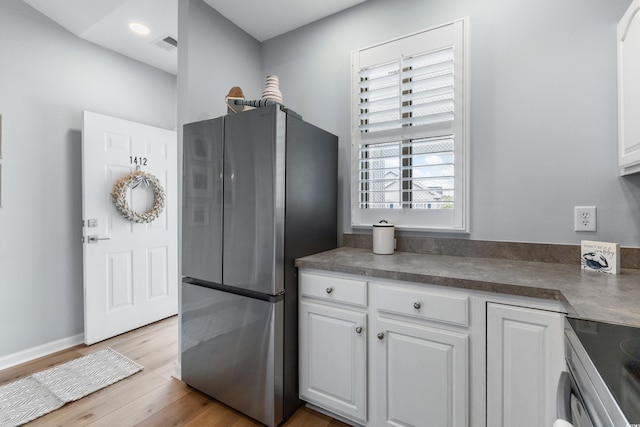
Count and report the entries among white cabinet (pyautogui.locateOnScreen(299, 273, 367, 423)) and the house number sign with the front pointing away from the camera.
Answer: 0

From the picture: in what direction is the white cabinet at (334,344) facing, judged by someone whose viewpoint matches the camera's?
facing the viewer and to the left of the viewer

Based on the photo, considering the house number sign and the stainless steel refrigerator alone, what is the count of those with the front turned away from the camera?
0

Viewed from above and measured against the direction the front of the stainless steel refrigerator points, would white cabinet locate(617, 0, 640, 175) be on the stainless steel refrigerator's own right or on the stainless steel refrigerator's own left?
on the stainless steel refrigerator's own left

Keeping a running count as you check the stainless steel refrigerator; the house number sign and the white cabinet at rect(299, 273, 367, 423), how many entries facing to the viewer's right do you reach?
0

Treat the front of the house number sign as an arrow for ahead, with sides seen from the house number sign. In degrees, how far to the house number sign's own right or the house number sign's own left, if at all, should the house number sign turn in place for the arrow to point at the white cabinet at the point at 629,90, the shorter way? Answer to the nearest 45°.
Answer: approximately 45° to the house number sign's own left

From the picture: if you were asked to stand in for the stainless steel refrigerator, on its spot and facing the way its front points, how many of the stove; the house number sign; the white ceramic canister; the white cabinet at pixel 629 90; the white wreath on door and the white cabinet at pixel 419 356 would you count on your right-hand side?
2

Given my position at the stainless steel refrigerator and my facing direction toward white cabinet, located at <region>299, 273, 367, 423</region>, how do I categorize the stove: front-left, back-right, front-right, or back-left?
front-right

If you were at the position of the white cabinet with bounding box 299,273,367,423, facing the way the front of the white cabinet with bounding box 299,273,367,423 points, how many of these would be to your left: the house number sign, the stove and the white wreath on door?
1

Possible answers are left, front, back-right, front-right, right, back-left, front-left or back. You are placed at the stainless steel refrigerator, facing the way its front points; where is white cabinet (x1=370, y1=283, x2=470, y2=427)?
left

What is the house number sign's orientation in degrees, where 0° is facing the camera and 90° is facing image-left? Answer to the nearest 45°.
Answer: approximately 0°

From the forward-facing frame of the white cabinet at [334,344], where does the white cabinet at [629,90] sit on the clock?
the white cabinet at [629,90] is roughly at 8 o'clock from the white cabinet at [334,344].

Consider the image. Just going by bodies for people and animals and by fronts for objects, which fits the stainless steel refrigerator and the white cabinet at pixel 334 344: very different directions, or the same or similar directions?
same or similar directions
